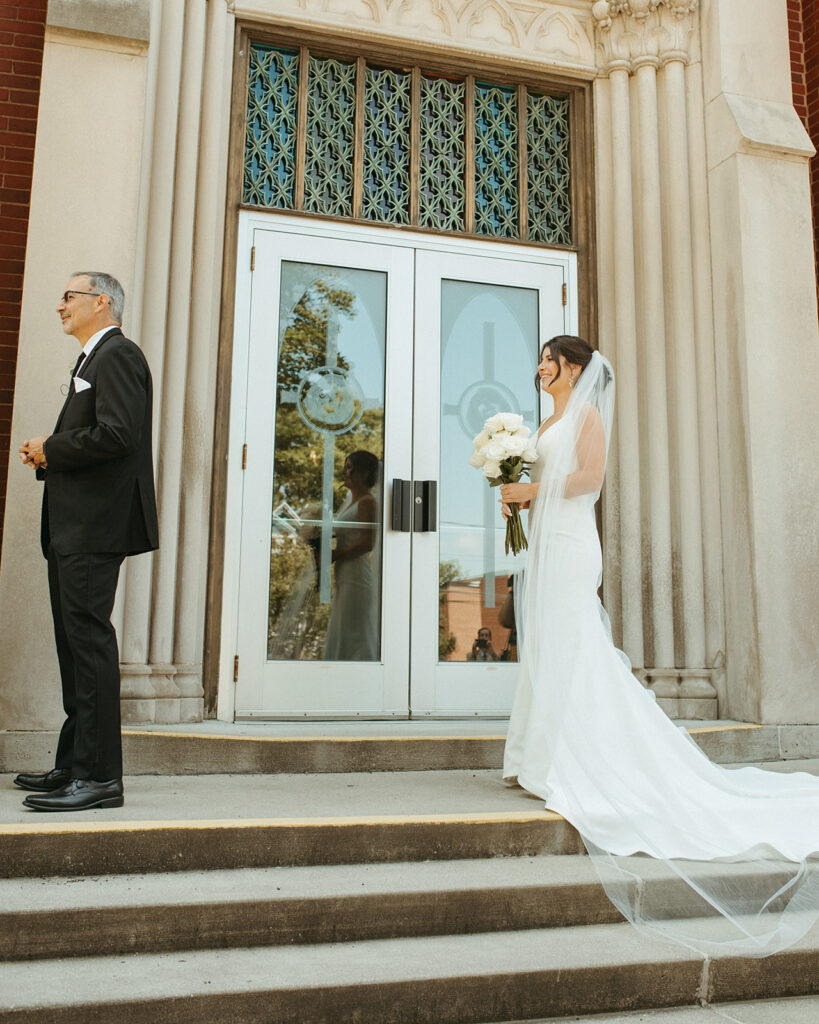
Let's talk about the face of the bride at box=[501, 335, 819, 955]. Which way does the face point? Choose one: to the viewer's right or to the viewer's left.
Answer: to the viewer's left

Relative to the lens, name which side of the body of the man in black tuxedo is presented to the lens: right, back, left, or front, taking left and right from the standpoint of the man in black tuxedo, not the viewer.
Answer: left

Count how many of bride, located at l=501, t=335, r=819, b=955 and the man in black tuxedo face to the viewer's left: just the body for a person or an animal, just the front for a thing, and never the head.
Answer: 2

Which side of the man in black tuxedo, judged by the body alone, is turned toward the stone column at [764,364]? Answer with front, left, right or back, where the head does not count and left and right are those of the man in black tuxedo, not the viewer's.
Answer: back

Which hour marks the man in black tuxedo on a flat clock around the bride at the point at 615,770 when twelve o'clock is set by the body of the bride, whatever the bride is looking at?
The man in black tuxedo is roughly at 11 o'clock from the bride.

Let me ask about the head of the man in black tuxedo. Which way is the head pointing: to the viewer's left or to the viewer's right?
to the viewer's left

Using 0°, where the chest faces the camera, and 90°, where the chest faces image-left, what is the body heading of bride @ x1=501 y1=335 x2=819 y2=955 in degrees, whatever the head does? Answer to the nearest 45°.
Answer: approximately 90°
